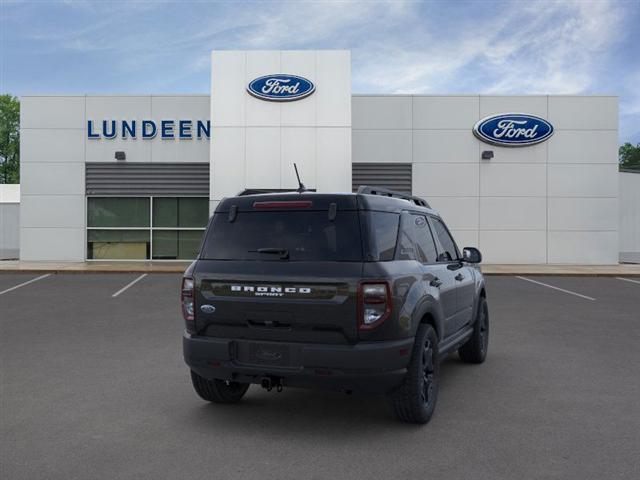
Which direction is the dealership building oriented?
toward the camera

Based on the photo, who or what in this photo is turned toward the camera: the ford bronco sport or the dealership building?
the dealership building

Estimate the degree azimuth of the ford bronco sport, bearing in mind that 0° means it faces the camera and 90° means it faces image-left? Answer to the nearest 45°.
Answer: approximately 225°

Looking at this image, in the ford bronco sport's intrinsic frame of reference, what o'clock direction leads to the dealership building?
The dealership building is roughly at 11 o'clock from the ford bronco sport.

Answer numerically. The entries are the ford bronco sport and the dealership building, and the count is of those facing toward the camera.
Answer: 1

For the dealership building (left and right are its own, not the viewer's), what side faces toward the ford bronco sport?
front
